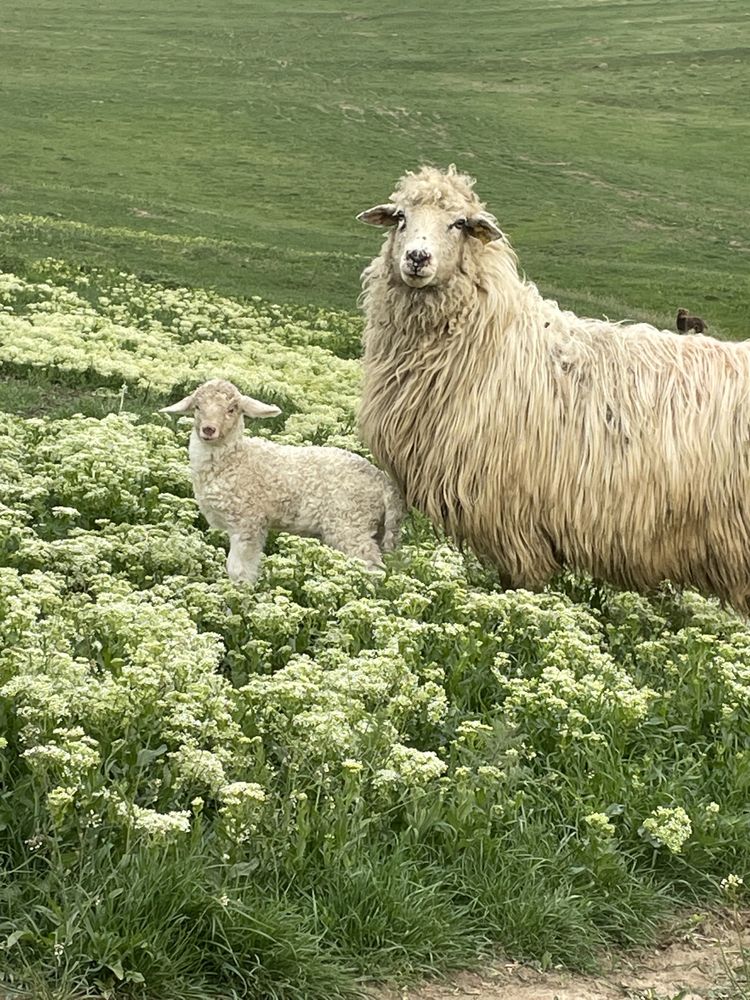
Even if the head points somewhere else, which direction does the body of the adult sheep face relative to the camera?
to the viewer's left

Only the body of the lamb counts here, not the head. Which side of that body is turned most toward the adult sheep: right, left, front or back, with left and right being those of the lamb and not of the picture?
back

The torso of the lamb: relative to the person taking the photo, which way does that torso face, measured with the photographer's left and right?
facing to the left of the viewer

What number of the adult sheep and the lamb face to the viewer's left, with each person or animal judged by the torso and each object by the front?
2

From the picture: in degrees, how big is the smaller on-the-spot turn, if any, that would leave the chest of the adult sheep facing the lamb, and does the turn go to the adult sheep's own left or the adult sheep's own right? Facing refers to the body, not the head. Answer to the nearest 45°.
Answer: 0° — it already faces it
